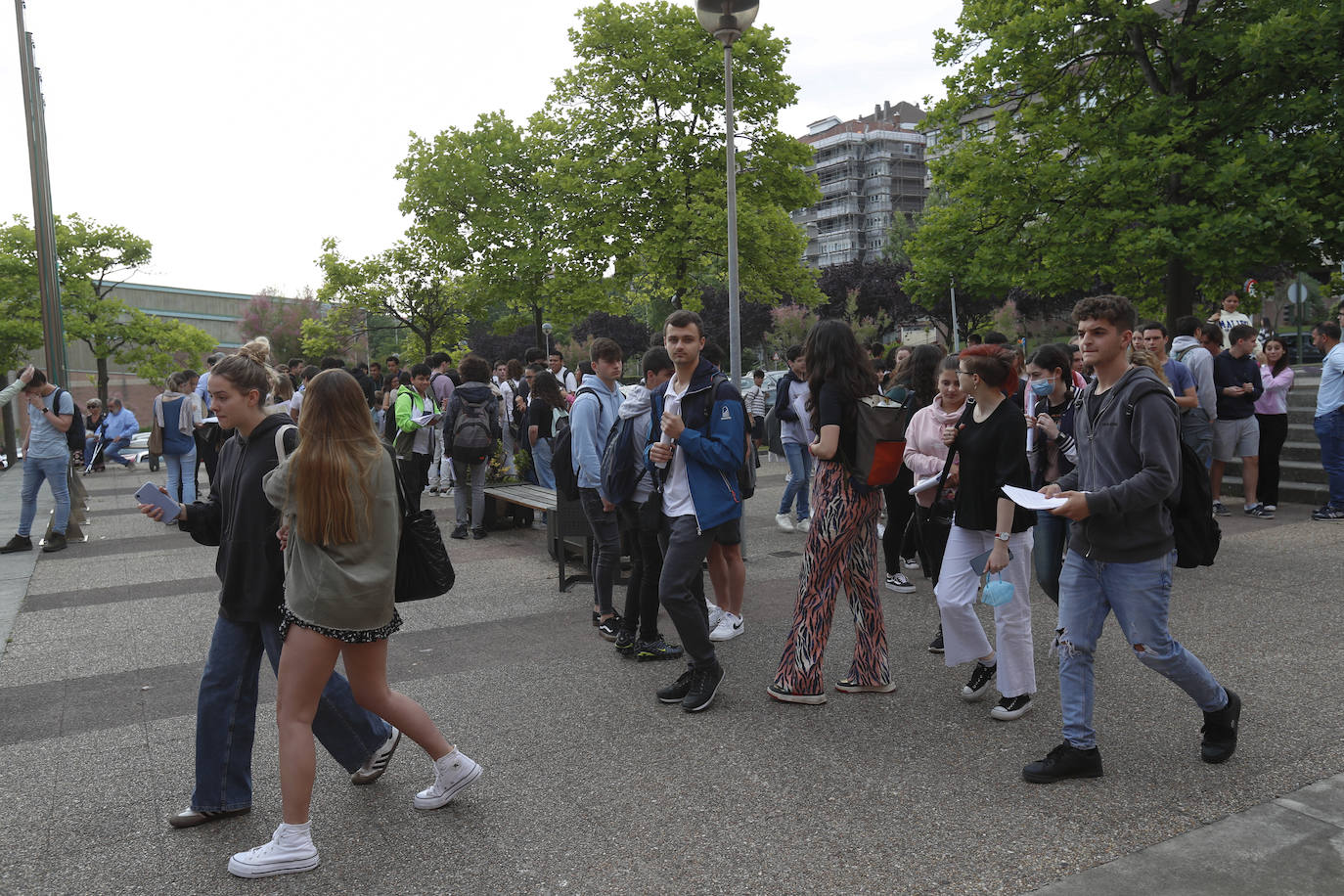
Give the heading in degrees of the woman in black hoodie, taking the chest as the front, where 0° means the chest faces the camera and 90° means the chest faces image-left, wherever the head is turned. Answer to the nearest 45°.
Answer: approximately 90°

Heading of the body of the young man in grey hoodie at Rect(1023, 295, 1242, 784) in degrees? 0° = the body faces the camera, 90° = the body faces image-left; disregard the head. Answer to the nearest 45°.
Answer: approximately 45°

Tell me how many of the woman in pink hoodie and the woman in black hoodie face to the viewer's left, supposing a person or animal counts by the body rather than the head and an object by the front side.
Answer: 1

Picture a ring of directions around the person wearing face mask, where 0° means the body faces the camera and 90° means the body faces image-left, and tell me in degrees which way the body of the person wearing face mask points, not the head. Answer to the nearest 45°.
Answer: approximately 45°

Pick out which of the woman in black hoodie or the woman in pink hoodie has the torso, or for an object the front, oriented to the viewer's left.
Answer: the woman in black hoodie

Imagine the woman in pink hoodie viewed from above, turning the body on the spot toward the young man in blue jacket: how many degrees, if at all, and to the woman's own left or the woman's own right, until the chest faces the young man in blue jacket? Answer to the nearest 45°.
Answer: approximately 90° to the woman's own right

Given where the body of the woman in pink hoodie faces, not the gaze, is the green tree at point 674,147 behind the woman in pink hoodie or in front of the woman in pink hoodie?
behind

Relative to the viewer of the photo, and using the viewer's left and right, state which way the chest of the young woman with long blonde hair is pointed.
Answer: facing away from the viewer and to the left of the viewer

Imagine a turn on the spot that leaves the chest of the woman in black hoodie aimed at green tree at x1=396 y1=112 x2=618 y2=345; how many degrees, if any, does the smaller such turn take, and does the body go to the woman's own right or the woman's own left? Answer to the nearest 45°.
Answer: approximately 90° to the woman's own right
